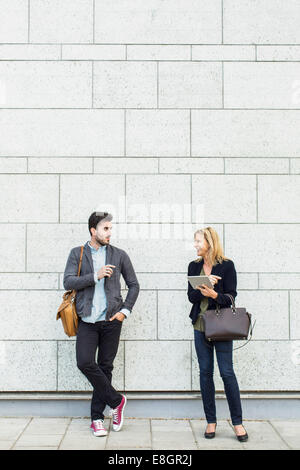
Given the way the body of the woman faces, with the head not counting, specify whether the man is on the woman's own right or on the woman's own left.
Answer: on the woman's own right

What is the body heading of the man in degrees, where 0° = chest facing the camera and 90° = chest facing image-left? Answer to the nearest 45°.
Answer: approximately 0°

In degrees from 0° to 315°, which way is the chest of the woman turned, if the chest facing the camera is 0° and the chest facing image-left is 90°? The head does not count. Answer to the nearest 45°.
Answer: approximately 45°

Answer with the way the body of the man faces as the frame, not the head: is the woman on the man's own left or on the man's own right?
on the man's own left

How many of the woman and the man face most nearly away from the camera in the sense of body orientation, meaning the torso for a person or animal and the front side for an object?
0

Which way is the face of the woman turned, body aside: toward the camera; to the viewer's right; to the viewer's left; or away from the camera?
to the viewer's left
